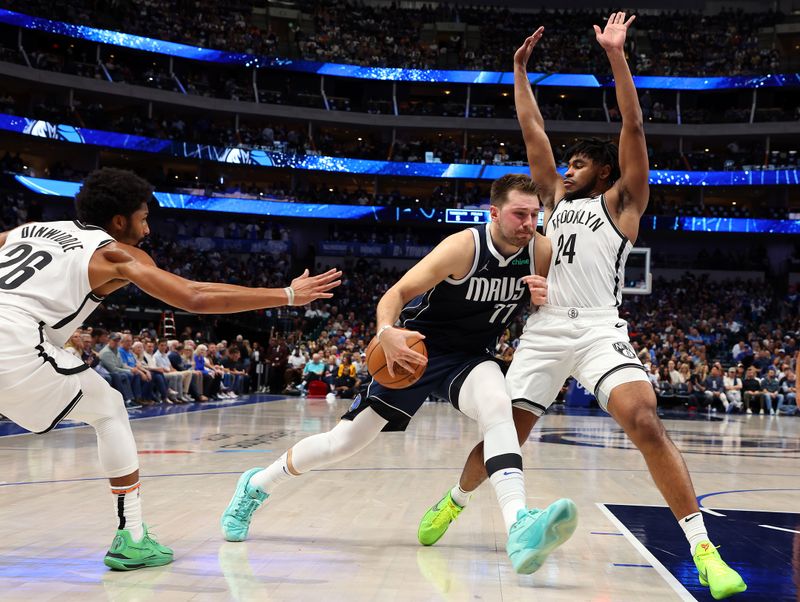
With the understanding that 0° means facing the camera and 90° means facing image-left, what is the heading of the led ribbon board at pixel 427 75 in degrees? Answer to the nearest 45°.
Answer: approximately 0°

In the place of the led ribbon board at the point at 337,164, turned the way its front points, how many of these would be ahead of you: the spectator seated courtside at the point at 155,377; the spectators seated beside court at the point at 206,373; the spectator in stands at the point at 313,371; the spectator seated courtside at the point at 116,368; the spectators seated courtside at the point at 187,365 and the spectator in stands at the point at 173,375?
6

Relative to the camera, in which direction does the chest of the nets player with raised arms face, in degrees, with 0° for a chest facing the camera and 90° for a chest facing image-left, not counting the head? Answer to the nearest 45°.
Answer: approximately 45°

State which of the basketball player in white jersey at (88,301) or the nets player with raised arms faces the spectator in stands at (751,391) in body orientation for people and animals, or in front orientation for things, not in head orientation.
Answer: the basketball player in white jersey

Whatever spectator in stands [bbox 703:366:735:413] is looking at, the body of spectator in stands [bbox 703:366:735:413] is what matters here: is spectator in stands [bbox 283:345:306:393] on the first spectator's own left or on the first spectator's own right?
on the first spectator's own right

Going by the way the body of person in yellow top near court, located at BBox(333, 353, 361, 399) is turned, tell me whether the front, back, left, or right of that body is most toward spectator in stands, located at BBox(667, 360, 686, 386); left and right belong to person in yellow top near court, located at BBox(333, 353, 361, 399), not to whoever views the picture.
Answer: left

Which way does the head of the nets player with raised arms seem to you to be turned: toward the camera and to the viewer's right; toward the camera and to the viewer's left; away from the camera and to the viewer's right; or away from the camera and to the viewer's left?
toward the camera and to the viewer's left

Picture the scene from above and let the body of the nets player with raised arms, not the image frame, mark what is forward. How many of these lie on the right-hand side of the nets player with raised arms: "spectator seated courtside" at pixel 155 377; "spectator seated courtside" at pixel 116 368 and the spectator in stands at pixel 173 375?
3

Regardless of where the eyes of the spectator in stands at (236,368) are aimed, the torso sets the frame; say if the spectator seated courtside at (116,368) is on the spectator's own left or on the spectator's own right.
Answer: on the spectator's own right

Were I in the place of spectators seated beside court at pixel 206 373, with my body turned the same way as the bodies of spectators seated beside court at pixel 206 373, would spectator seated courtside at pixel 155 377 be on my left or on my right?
on my right

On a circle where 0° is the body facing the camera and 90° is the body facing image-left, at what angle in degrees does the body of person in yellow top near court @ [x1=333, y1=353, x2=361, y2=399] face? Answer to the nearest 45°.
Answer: approximately 0°

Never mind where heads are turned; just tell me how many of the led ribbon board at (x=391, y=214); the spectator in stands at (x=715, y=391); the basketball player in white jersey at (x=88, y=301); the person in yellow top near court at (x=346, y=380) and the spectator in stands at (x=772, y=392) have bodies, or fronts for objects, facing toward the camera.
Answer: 4

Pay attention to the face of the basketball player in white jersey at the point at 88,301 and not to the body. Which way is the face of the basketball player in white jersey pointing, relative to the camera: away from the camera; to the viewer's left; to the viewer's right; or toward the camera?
to the viewer's right

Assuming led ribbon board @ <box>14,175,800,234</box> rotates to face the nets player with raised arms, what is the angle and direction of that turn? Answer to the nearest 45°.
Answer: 0° — it already faces them
